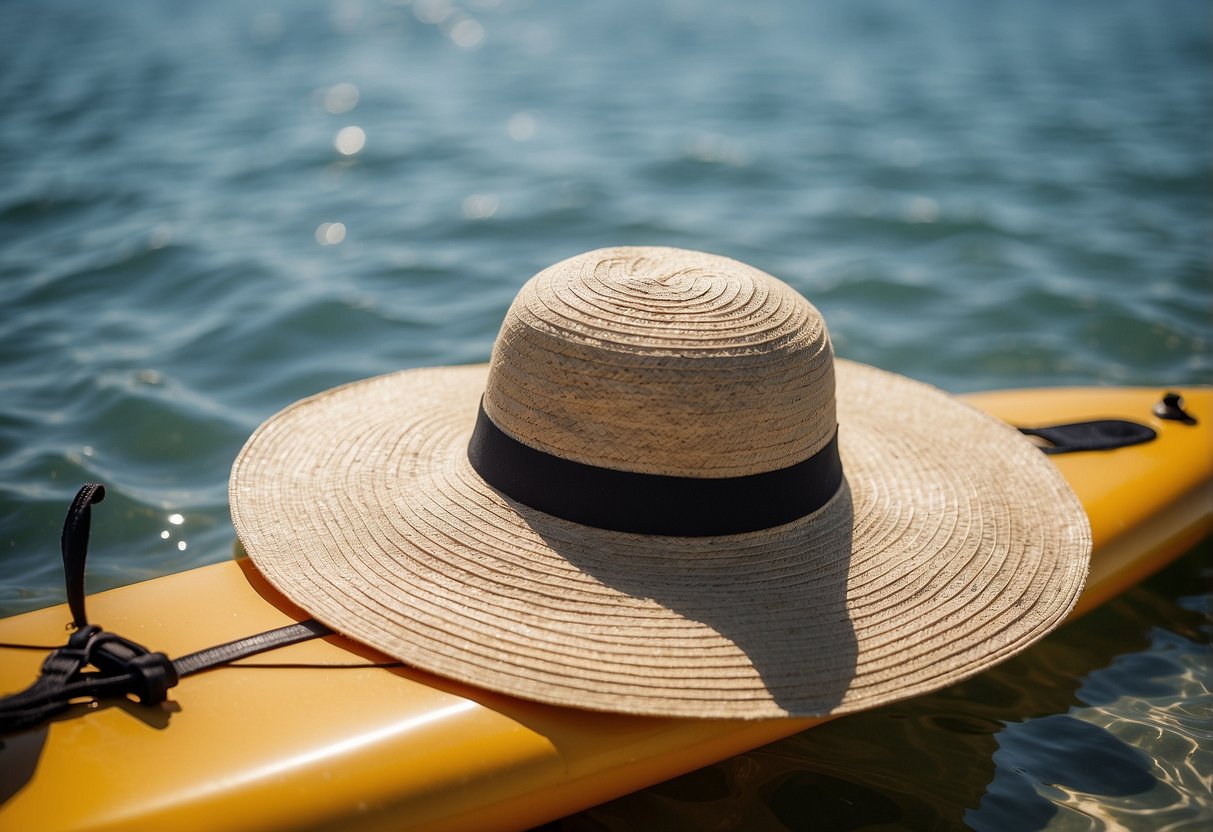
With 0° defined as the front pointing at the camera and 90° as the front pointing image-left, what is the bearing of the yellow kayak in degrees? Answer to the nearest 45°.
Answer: approximately 225°
